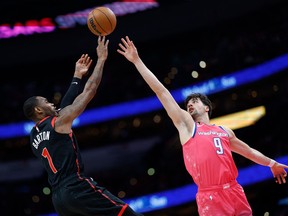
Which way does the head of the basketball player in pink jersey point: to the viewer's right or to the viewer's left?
to the viewer's left

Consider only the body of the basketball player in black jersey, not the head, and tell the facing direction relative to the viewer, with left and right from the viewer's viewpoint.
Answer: facing away from the viewer and to the right of the viewer

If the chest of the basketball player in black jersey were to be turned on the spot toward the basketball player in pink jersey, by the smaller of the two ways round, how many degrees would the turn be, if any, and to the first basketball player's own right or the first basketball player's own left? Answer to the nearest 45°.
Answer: approximately 45° to the first basketball player's own right

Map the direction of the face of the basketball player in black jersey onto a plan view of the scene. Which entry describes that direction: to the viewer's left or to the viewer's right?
to the viewer's right
